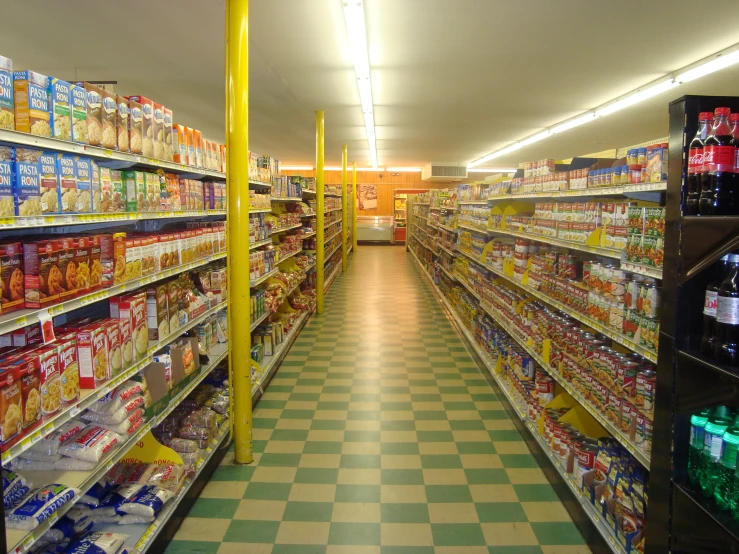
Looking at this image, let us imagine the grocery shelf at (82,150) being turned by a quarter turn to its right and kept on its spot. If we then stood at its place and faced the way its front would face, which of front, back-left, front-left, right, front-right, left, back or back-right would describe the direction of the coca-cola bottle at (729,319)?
left

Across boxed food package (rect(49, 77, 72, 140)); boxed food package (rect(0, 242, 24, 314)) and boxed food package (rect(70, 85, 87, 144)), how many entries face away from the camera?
0

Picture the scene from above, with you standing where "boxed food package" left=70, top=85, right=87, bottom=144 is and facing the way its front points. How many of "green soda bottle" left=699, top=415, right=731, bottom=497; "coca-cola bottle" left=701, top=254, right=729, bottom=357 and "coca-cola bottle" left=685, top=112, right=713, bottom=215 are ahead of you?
3

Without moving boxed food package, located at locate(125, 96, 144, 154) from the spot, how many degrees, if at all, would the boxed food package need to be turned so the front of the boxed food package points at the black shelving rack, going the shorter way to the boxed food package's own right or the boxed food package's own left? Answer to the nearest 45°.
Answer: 0° — it already faces it

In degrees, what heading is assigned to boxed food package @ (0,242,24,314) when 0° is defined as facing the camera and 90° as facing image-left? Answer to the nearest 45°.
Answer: approximately 315°

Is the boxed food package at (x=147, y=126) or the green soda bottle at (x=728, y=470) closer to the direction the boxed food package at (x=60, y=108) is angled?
the green soda bottle

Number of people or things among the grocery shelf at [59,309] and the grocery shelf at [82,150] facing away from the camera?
0

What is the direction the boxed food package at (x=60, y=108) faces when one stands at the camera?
facing the viewer and to the right of the viewer

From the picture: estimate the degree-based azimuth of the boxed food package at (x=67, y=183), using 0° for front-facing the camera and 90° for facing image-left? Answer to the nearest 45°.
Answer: approximately 315°
